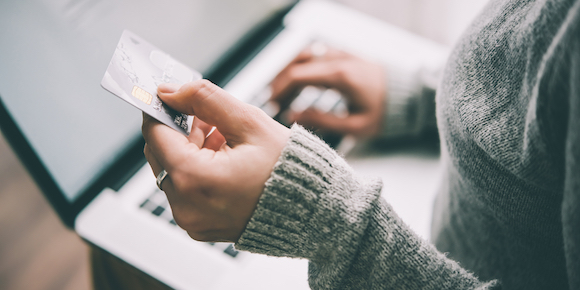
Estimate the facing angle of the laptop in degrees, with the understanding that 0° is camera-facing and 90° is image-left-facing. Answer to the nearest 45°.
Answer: approximately 315°
